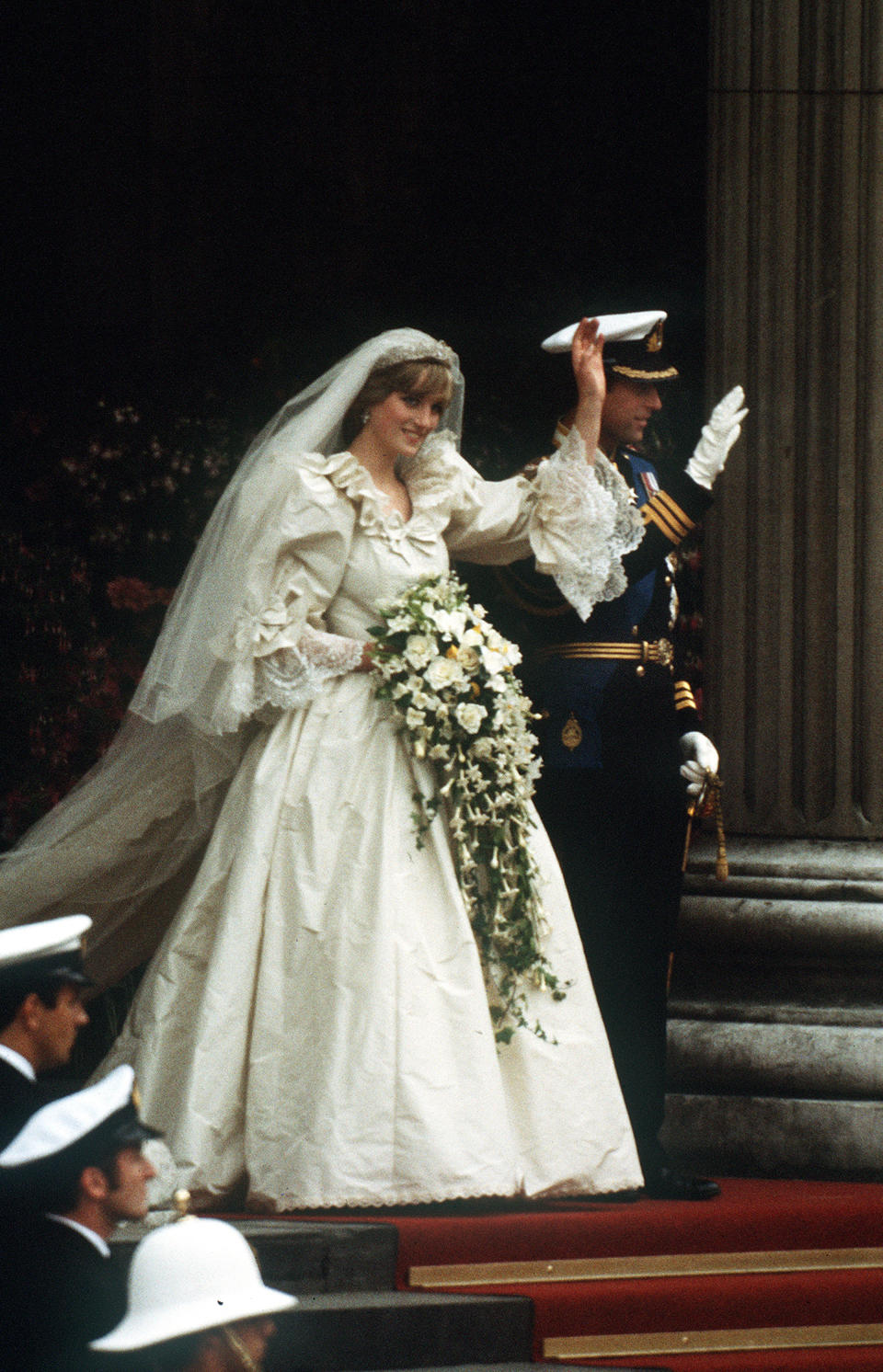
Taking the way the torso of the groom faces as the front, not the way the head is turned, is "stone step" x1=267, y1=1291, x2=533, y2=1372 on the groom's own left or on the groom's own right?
on the groom's own right

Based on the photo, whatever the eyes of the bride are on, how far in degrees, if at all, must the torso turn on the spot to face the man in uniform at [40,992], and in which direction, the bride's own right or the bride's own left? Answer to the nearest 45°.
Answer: approximately 45° to the bride's own right

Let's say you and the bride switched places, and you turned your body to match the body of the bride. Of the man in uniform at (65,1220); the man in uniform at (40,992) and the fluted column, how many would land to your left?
1

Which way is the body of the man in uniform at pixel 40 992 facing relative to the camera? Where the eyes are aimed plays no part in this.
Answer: to the viewer's right

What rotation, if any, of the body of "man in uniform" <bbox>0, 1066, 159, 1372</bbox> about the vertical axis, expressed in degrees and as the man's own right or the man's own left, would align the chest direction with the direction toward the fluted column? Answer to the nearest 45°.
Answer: approximately 45° to the man's own left

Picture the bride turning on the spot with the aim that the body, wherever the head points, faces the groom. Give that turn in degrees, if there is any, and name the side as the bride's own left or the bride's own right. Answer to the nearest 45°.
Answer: approximately 90° to the bride's own left

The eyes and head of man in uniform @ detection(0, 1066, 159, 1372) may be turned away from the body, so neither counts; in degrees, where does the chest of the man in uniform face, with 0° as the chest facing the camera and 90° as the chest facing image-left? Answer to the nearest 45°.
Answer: approximately 270°

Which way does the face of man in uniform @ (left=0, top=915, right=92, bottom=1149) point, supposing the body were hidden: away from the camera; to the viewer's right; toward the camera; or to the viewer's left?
to the viewer's right
